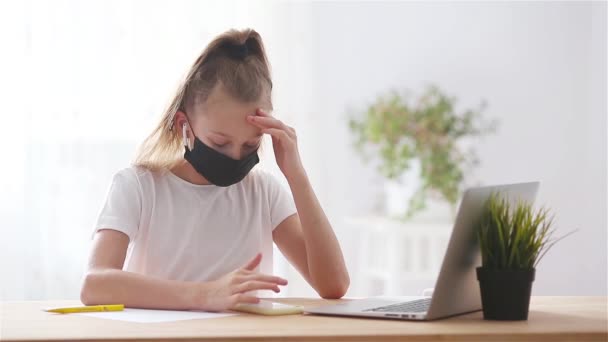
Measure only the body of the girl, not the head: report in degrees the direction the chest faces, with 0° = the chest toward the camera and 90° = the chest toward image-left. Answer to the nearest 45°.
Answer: approximately 315°

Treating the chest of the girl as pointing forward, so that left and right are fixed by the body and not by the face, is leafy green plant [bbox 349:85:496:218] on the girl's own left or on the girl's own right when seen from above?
on the girl's own left

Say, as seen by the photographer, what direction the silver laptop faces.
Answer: facing away from the viewer and to the left of the viewer

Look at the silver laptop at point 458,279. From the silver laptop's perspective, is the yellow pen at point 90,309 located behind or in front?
in front
